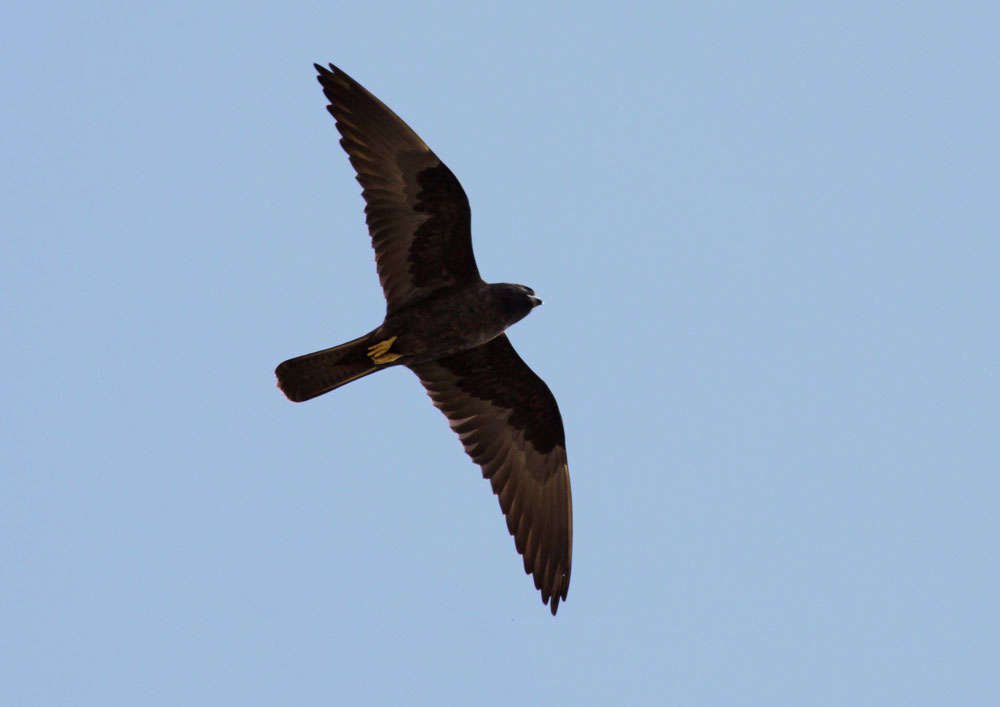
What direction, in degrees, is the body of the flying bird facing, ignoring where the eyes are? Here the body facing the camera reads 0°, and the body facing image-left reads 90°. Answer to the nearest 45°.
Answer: approximately 270°
